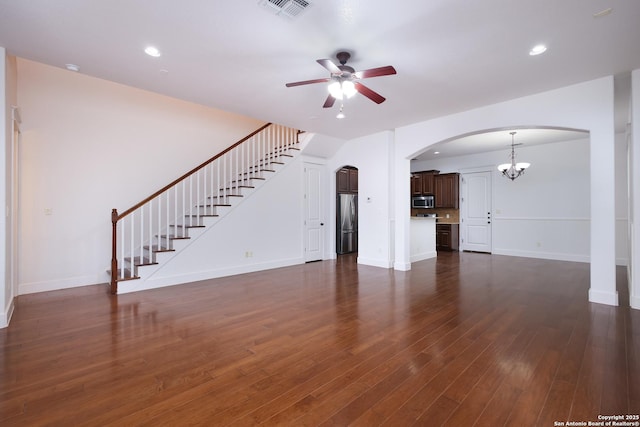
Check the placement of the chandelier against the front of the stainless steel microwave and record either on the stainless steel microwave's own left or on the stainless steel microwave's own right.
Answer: on the stainless steel microwave's own left

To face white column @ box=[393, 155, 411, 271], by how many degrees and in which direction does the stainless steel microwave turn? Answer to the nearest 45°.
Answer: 0° — it already faces it

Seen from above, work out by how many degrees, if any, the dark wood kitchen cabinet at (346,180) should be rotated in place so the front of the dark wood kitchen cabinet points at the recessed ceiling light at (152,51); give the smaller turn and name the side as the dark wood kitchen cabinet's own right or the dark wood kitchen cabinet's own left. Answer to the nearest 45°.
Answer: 0° — it already faces it

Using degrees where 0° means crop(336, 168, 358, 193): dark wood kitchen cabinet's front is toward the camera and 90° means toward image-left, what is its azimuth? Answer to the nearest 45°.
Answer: approximately 0°

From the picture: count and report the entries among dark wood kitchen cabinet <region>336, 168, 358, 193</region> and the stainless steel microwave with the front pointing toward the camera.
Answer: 2

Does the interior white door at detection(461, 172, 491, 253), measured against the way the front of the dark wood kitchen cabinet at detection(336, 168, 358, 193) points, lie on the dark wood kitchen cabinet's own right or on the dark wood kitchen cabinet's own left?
on the dark wood kitchen cabinet's own left

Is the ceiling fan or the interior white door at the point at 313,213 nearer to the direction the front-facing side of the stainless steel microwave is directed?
the ceiling fan

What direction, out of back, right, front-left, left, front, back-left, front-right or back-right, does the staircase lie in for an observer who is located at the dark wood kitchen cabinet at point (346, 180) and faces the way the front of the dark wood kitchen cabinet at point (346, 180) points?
front-right

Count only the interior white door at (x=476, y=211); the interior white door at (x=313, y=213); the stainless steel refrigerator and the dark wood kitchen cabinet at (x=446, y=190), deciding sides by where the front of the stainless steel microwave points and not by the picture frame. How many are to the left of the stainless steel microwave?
2
